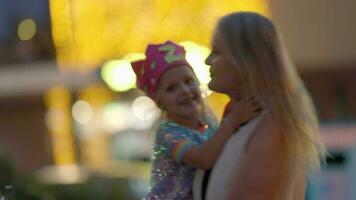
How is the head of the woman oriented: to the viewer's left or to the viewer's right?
to the viewer's left

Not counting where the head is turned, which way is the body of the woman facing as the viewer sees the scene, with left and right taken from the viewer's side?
facing to the left of the viewer
